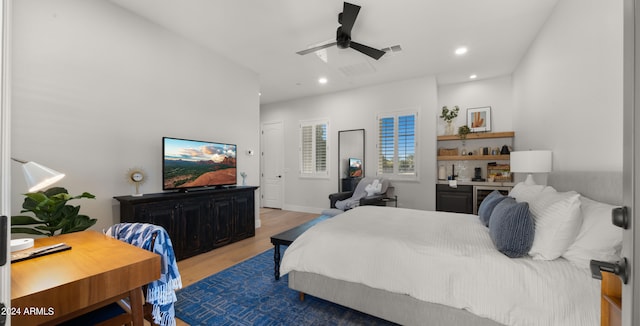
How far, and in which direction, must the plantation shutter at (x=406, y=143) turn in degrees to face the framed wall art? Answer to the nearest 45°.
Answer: approximately 90° to its left

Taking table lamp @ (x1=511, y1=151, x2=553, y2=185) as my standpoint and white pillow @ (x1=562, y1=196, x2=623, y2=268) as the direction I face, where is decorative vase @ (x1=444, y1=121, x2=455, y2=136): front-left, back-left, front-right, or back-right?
back-right

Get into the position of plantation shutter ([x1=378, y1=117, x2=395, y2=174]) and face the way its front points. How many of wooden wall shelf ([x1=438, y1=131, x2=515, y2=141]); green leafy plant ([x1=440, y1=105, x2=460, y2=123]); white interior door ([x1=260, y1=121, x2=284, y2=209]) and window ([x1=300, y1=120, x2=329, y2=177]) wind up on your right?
2
